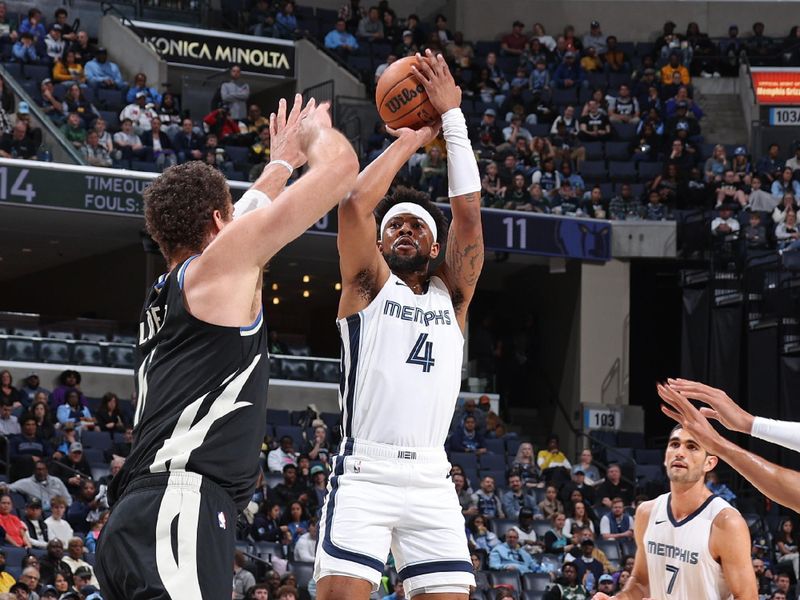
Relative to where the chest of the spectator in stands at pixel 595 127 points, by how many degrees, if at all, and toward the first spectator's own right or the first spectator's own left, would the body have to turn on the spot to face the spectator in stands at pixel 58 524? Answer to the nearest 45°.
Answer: approximately 45° to the first spectator's own right

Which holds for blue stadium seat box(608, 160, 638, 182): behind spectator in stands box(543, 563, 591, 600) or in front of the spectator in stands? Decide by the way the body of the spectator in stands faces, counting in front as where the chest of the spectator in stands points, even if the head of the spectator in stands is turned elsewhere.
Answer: behind

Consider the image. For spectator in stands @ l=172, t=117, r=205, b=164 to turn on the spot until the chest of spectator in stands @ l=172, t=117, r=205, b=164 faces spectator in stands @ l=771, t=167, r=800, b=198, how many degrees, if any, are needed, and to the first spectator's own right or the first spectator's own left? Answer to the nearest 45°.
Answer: approximately 90° to the first spectator's own left

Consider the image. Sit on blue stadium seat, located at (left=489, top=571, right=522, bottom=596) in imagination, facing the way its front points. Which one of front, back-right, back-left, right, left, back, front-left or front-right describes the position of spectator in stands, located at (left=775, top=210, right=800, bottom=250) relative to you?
back-left

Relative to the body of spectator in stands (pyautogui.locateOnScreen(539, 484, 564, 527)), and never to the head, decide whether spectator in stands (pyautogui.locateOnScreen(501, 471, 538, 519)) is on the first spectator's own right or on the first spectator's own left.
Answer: on the first spectator's own right

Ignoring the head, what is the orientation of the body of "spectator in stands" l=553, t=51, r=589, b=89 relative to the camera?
toward the camera

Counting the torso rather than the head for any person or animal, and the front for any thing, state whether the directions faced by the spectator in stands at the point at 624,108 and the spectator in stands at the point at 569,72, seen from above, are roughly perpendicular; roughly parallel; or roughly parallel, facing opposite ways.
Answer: roughly parallel

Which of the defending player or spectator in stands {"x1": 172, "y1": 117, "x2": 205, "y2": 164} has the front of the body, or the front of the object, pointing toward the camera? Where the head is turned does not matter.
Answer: the spectator in stands

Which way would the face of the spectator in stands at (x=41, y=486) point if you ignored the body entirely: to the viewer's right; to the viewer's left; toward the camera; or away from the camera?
toward the camera

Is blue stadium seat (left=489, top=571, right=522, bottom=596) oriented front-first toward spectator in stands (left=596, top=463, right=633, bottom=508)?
no

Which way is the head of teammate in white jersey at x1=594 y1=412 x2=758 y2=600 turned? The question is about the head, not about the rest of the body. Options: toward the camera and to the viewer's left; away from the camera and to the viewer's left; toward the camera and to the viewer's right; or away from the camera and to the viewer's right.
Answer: toward the camera and to the viewer's left

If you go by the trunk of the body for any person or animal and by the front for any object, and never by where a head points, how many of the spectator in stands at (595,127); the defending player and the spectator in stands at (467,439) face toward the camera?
2

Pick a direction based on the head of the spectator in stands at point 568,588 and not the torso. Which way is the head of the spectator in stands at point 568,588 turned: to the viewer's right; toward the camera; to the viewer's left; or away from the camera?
toward the camera

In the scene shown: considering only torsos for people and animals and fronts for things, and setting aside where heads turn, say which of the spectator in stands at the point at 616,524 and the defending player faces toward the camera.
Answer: the spectator in stands

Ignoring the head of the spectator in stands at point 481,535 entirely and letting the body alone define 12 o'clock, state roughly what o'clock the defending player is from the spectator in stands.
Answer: The defending player is roughly at 12 o'clock from the spectator in stands.

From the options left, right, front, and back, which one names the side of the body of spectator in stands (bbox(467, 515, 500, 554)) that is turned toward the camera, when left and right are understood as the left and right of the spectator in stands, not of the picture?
front

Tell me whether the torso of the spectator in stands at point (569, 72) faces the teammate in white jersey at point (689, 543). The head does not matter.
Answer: yes

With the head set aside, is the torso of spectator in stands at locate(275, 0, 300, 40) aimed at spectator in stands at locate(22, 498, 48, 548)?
no

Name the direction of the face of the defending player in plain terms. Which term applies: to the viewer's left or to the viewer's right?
to the viewer's right

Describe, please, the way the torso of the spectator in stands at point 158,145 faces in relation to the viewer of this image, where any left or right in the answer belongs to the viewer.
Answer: facing the viewer and to the right of the viewer
